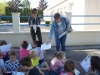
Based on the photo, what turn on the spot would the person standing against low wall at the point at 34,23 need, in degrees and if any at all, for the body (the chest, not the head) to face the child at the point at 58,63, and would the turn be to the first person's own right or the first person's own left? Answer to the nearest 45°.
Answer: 0° — they already face them

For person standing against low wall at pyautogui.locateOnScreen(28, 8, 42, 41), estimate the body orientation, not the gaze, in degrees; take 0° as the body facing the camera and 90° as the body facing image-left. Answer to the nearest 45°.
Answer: approximately 0°

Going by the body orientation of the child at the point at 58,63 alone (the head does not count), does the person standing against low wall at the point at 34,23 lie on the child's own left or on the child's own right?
on the child's own left
